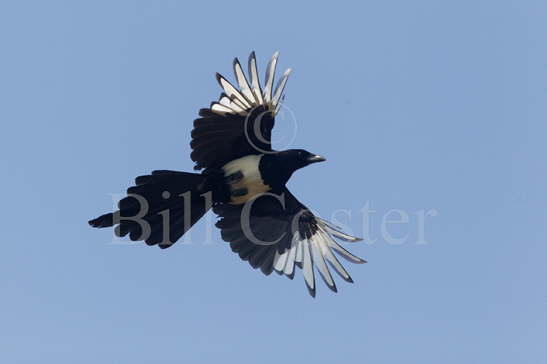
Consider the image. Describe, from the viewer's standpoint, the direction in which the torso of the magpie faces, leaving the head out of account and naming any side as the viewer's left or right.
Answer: facing to the right of the viewer
